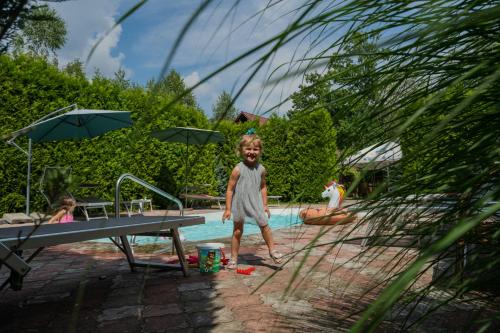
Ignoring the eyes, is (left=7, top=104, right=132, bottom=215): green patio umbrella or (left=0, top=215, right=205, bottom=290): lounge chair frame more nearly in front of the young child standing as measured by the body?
the lounge chair frame

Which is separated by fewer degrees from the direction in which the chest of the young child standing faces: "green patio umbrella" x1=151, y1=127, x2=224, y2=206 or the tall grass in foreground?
the tall grass in foreground

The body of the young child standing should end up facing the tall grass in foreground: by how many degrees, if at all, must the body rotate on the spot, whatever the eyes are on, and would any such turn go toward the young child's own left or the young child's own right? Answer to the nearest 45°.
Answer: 0° — they already face it

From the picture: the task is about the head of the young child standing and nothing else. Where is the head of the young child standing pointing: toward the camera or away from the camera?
toward the camera

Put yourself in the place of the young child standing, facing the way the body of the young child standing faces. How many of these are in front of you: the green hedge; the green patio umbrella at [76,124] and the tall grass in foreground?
1

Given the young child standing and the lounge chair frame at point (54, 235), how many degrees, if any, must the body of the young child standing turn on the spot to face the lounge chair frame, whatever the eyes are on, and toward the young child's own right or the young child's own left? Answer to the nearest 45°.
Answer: approximately 45° to the young child's own right

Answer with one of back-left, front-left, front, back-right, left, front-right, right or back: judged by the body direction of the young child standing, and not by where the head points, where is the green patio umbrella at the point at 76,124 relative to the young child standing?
back-right

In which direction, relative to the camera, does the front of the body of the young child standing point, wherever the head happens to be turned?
toward the camera

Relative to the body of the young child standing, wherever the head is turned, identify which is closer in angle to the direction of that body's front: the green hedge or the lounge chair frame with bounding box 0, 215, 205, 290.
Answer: the lounge chair frame

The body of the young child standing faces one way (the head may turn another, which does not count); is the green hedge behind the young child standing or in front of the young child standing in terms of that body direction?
behind
